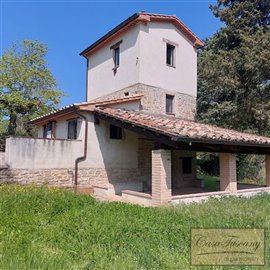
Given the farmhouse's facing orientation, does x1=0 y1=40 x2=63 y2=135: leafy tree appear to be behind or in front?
behind

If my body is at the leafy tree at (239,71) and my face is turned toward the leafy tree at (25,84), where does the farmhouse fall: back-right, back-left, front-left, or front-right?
front-left

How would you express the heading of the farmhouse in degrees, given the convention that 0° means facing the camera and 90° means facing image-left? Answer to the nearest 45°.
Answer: approximately 315°

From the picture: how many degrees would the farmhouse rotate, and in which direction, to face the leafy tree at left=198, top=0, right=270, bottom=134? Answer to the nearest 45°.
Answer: approximately 90° to its left
